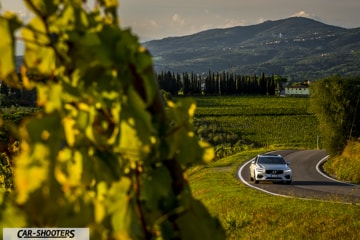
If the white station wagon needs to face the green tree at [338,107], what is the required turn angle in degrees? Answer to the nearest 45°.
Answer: approximately 135° to its left

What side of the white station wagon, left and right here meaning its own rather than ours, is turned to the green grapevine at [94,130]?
front
